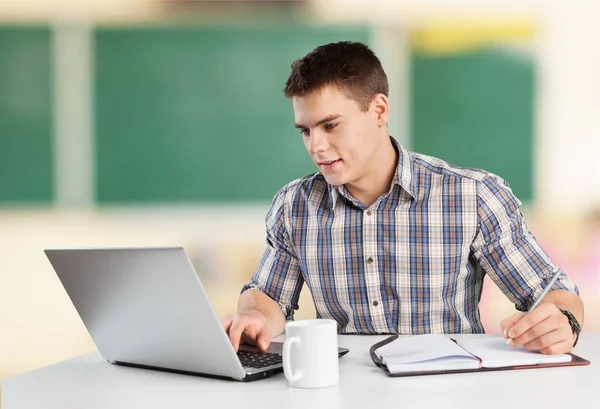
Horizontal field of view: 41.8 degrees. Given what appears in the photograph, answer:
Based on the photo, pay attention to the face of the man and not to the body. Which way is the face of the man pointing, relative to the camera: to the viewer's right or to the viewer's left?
to the viewer's left

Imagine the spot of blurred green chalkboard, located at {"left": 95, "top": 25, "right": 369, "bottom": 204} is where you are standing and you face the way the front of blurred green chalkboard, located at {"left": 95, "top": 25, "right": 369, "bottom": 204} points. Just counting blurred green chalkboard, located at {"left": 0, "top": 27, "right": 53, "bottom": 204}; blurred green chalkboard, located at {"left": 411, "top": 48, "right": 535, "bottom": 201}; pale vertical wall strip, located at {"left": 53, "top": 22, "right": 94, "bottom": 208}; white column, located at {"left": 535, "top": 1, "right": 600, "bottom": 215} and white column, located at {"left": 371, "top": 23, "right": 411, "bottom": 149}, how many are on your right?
2

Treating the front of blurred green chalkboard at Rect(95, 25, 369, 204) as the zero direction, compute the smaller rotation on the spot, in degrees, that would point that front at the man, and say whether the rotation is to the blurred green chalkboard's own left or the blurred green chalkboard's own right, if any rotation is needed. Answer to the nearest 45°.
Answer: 0° — it already faces them

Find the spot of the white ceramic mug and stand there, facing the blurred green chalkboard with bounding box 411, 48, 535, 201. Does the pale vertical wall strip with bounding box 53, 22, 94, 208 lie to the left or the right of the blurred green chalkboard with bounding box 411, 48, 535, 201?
left

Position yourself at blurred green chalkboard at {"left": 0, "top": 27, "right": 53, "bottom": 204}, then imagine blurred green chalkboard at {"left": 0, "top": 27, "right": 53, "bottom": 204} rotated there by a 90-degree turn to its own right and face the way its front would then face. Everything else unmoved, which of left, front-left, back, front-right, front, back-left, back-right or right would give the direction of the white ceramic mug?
left

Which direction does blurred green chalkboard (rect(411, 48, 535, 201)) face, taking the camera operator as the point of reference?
facing the viewer

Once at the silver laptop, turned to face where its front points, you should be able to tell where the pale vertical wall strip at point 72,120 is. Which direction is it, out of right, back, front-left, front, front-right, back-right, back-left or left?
front-left

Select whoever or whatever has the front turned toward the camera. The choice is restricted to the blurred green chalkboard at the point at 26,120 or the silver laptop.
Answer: the blurred green chalkboard

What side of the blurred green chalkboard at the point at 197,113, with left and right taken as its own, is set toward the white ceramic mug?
front

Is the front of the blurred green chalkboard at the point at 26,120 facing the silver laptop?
yes

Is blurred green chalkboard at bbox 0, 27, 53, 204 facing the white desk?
yes

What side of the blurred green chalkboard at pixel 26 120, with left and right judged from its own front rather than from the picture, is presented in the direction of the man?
front

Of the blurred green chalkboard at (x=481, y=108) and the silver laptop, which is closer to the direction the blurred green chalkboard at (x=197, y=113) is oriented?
the silver laptop

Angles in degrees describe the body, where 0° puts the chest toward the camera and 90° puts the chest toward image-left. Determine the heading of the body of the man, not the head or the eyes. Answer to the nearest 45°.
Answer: approximately 45°

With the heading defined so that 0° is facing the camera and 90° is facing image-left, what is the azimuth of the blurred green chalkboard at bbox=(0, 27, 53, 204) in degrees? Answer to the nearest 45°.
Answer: approximately 0°

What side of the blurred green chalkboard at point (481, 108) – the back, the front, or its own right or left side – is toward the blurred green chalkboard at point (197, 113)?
right

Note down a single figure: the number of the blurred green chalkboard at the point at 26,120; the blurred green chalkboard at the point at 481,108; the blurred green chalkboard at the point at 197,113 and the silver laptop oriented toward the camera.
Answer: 3
